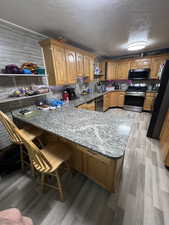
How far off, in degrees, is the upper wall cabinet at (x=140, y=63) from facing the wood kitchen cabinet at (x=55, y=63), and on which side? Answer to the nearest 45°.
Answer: approximately 45° to its right

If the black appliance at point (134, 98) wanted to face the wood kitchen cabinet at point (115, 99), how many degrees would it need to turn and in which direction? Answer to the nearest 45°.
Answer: approximately 90° to its right

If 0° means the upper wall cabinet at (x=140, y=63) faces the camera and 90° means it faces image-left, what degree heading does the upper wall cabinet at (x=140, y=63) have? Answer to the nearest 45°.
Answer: approximately 0°

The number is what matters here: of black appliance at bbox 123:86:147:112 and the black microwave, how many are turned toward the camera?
2

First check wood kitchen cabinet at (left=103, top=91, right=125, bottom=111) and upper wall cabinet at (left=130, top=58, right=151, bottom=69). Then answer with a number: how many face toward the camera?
2

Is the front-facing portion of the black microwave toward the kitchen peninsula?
yes

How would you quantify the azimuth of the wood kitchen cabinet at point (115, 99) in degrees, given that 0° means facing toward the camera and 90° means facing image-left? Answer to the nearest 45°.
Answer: approximately 0°

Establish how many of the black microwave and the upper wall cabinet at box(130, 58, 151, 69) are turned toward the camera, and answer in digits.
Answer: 2

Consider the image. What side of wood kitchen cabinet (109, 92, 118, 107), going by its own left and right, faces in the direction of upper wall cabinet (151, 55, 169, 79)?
left
